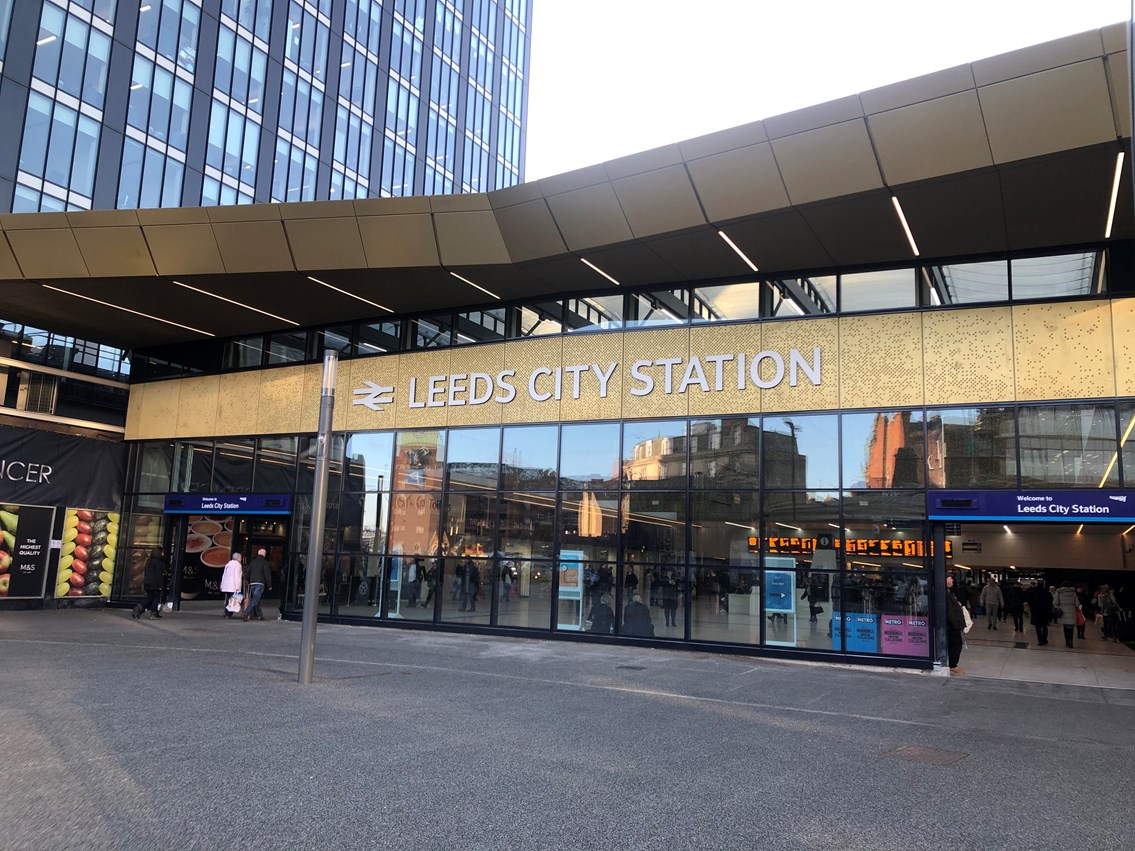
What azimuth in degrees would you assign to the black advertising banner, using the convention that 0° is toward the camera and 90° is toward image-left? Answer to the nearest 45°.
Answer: approximately 0°

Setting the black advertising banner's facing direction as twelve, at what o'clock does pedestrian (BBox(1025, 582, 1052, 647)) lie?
The pedestrian is roughly at 10 o'clock from the black advertising banner.

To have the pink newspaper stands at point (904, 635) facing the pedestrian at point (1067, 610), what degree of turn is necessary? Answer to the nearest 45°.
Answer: approximately 135° to its left
